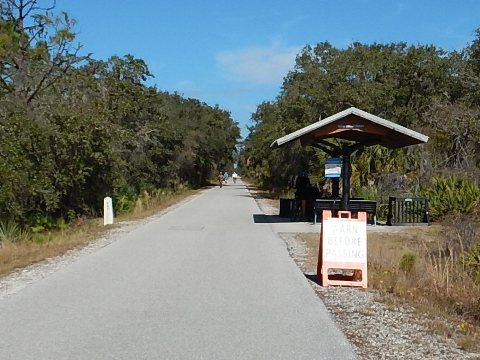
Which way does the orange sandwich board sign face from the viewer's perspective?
toward the camera

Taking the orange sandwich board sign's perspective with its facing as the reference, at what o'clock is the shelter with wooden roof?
The shelter with wooden roof is roughly at 6 o'clock from the orange sandwich board sign.

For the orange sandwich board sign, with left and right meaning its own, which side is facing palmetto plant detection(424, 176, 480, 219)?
back

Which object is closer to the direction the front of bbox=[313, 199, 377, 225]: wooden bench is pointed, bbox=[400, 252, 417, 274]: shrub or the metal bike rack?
the shrub

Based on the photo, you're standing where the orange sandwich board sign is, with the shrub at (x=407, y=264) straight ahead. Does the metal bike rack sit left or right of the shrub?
left
